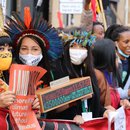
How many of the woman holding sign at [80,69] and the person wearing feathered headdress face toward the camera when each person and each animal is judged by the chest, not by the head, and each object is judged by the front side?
2

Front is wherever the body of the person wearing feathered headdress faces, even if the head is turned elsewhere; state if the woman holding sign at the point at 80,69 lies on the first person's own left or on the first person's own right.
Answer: on the first person's own left

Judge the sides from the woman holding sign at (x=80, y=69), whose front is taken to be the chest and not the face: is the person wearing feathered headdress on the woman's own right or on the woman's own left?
on the woman's own right

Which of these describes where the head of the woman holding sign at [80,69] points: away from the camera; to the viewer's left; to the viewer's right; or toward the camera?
toward the camera

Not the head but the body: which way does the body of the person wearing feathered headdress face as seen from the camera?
toward the camera

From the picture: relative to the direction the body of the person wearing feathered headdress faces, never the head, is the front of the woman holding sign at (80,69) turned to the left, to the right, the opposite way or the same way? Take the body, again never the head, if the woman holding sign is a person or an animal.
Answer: the same way

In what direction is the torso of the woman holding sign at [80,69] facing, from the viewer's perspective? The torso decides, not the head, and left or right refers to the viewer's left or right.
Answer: facing the viewer

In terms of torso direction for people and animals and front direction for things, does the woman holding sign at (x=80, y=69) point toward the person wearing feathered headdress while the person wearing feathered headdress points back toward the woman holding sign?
no

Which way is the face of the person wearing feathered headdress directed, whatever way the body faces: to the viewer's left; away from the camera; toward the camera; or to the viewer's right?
toward the camera
